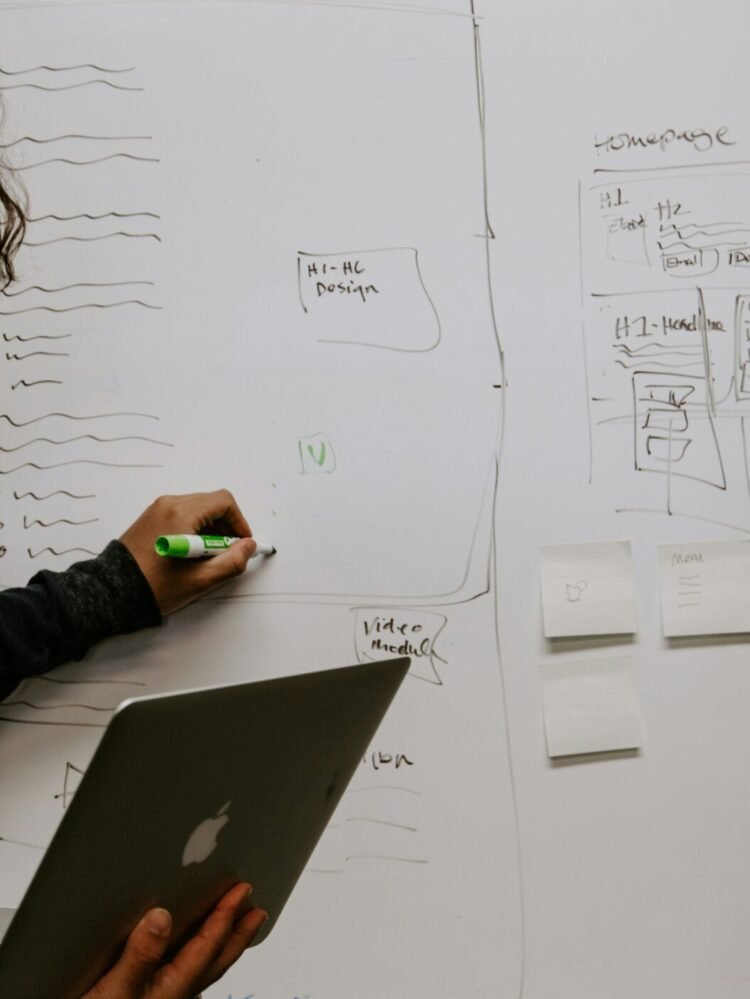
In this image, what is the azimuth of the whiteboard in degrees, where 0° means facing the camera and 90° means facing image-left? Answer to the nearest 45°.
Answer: approximately 0°

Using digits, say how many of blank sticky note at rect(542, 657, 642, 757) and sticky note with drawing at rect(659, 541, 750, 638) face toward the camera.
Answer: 2
